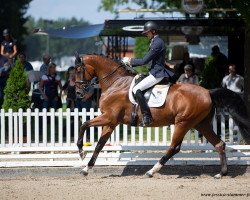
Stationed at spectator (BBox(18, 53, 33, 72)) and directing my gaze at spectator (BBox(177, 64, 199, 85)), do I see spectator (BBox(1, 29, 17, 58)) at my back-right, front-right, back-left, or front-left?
back-left

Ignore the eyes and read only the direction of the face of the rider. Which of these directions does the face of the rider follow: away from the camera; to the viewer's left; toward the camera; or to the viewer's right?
to the viewer's left

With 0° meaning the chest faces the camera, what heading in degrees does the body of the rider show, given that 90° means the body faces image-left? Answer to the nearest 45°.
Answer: approximately 90°

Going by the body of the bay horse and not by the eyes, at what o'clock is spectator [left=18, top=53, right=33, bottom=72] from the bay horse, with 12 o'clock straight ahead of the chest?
The spectator is roughly at 2 o'clock from the bay horse.

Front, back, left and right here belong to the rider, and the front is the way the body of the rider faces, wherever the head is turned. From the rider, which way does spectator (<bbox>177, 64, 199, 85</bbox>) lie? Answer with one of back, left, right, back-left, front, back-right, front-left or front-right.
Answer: right

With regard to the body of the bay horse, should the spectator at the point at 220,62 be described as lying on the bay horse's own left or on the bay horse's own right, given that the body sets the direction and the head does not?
on the bay horse's own right

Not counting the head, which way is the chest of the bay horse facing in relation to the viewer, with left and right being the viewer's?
facing to the left of the viewer
